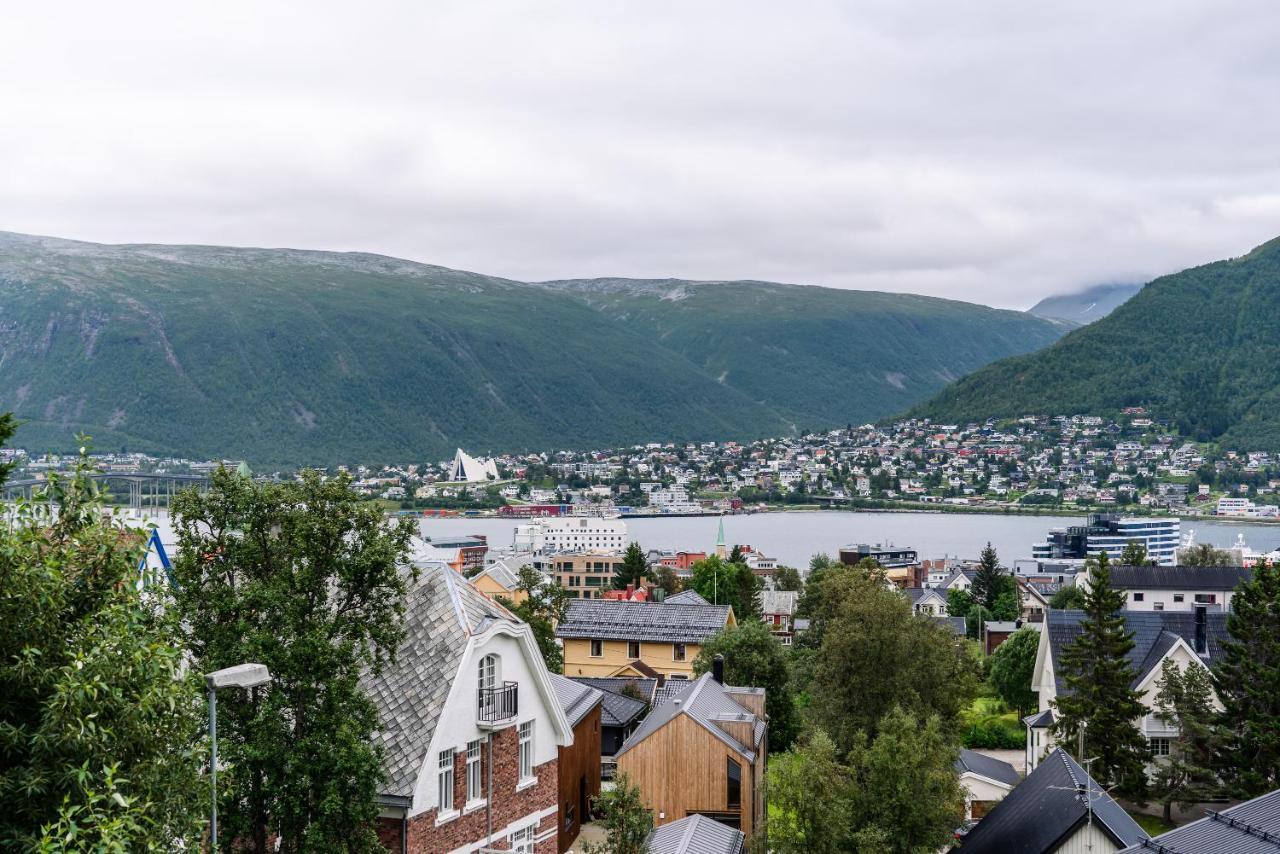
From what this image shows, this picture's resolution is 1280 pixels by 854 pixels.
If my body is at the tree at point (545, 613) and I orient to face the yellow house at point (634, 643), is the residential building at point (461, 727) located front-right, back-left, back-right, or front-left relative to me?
back-right

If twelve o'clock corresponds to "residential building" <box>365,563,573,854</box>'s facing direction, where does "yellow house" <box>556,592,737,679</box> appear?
The yellow house is roughly at 8 o'clock from the residential building.

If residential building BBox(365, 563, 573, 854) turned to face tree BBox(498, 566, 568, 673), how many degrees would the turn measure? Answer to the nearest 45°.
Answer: approximately 135° to its left

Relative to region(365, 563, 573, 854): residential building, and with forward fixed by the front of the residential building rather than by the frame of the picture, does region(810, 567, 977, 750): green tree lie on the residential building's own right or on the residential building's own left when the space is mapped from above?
on the residential building's own left

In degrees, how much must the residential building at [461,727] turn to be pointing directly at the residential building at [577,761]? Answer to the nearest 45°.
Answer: approximately 135° to its left

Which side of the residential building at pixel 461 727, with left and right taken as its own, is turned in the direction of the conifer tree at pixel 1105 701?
left

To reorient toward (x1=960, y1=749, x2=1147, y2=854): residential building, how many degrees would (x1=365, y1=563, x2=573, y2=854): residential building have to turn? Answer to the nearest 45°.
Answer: approximately 45° to its left

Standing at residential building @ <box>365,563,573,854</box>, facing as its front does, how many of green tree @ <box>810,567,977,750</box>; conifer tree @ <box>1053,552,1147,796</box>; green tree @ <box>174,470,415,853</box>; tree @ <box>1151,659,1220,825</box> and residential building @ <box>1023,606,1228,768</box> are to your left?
4

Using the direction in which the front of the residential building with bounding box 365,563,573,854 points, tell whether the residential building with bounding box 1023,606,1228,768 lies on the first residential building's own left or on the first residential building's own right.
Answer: on the first residential building's own left

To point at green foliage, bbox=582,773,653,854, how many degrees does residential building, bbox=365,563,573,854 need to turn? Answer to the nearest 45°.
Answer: approximately 90° to its left

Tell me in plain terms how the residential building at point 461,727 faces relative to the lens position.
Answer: facing the viewer and to the right of the viewer

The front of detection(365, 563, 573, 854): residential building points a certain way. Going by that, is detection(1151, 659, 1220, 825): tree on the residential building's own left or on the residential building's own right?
on the residential building's own left

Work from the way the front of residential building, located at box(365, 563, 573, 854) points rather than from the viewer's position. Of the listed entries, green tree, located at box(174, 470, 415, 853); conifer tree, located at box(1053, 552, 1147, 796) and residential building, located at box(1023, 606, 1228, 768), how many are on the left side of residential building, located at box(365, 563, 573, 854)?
2

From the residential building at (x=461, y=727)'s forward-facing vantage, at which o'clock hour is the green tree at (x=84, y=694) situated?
The green tree is roughly at 2 o'clock from the residential building.
